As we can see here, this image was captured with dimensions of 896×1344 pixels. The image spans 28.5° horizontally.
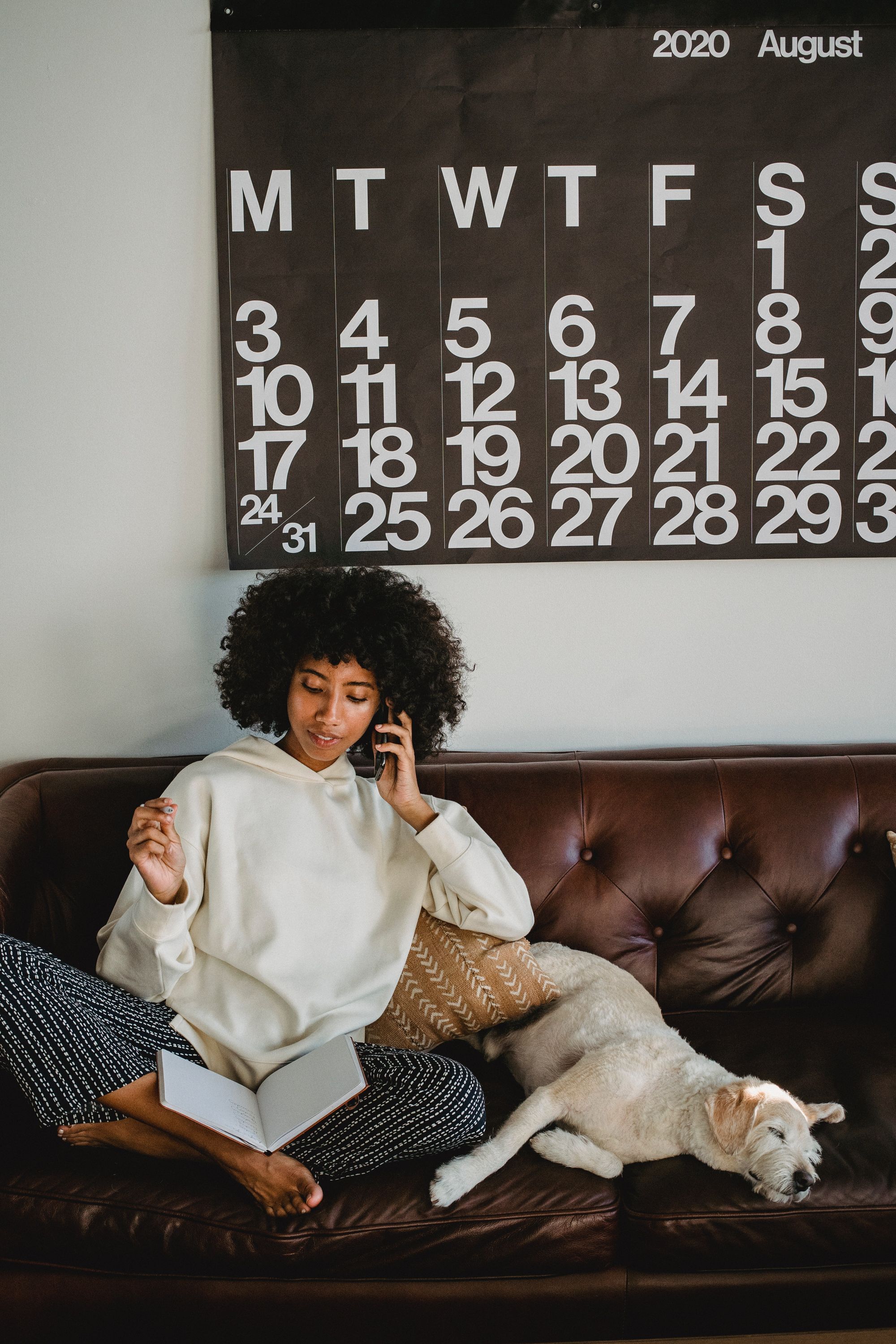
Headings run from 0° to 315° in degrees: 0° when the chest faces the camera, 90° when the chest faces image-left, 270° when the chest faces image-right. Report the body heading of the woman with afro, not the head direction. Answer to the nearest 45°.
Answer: approximately 0°

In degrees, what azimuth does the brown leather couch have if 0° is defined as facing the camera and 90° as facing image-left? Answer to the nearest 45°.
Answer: approximately 0°

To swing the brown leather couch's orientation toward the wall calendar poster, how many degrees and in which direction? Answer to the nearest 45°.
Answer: approximately 180°
